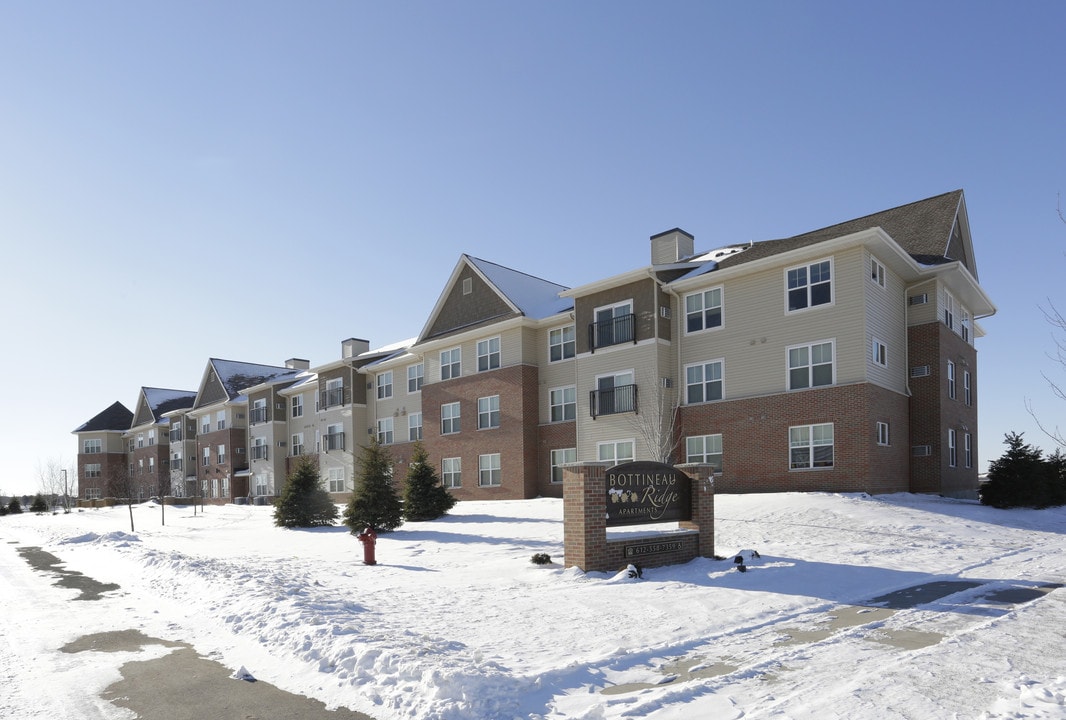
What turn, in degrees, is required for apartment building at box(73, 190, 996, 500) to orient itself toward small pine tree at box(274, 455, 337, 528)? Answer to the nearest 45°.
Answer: approximately 45° to its right

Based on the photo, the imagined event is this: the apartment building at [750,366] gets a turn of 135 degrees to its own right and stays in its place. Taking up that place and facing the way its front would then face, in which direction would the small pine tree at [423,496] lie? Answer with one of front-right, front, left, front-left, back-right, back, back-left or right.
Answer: left

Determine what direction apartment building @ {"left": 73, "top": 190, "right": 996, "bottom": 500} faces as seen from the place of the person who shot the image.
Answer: facing the viewer and to the left of the viewer

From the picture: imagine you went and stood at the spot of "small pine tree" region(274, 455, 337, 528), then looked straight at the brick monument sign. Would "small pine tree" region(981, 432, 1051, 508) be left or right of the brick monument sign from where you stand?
left

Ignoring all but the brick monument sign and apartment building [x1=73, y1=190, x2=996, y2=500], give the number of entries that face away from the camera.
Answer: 0

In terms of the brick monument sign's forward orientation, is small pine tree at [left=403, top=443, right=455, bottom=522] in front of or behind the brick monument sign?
behind

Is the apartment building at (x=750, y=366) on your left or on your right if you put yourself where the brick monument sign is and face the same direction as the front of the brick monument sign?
on your left

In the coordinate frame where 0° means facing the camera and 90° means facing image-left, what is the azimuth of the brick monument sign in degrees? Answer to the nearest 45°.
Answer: approximately 315°
